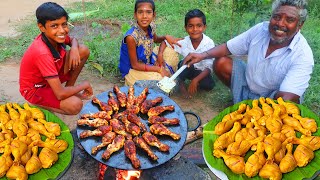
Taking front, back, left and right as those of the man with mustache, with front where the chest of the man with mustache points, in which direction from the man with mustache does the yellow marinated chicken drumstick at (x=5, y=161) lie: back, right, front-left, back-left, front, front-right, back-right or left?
front

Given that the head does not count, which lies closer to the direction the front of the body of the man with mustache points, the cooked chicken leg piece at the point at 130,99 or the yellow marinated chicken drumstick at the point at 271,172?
the cooked chicken leg piece

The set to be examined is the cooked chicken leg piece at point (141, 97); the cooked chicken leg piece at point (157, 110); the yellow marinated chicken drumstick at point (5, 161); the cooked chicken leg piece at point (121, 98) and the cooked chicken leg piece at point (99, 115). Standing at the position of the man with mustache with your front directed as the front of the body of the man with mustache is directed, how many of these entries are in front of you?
5

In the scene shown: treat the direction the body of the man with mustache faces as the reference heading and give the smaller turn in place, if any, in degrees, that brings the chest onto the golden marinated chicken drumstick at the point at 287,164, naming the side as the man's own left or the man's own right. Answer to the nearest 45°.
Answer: approximately 45° to the man's own left

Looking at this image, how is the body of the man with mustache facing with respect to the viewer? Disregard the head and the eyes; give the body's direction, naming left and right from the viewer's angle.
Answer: facing the viewer and to the left of the viewer

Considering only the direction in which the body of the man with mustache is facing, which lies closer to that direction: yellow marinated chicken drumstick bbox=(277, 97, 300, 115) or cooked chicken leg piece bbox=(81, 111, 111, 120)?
the cooked chicken leg piece

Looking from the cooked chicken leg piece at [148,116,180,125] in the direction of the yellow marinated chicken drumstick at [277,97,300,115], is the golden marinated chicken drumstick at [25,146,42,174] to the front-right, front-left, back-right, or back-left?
back-right

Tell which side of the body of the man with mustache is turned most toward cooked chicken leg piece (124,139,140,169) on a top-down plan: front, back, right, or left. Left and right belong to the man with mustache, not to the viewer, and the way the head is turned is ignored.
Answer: front

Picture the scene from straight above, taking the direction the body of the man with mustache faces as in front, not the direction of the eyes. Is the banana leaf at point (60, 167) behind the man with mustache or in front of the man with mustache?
in front

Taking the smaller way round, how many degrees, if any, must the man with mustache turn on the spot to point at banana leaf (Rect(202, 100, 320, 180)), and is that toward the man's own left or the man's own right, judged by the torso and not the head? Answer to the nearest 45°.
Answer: approximately 45° to the man's own left

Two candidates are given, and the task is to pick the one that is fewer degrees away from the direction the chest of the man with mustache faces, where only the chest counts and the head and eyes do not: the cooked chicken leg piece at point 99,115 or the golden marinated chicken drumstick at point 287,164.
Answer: the cooked chicken leg piece

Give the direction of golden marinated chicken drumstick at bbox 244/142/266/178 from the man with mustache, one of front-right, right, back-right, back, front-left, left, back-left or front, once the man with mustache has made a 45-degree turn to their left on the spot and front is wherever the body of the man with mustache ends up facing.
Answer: front

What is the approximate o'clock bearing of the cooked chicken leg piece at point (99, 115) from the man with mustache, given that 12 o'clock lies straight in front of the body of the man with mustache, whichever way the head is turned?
The cooked chicken leg piece is roughly at 12 o'clock from the man with mustache.

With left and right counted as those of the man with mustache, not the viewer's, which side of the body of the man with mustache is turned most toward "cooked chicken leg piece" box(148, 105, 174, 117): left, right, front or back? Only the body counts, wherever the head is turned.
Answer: front

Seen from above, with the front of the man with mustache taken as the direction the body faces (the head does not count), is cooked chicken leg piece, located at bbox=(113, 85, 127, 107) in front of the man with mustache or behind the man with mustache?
in front
